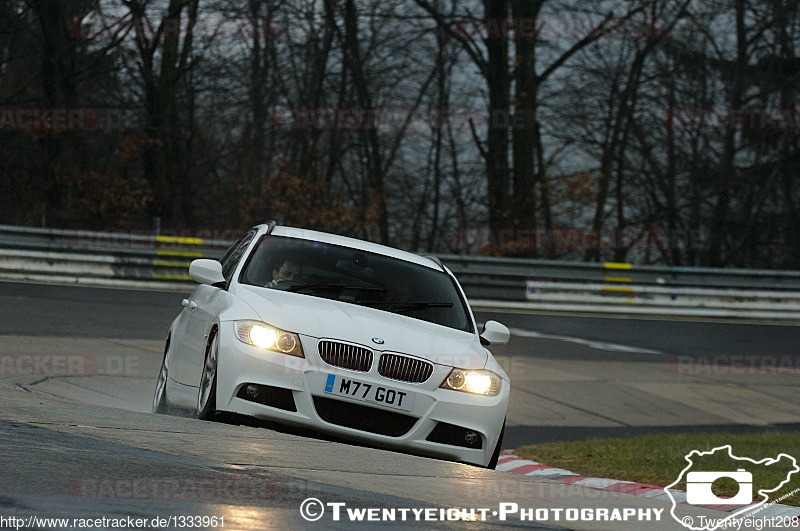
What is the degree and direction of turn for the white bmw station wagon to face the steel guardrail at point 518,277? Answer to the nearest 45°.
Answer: approximately 180°

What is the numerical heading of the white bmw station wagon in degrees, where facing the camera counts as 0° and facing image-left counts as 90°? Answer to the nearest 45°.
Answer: approximately 0°
